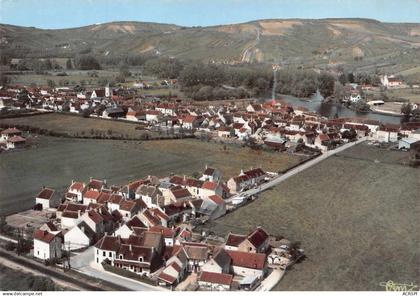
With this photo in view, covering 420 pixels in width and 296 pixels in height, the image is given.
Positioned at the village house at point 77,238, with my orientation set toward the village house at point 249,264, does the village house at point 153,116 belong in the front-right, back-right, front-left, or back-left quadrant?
back-left

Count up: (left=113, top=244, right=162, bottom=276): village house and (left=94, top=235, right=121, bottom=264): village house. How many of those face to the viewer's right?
0

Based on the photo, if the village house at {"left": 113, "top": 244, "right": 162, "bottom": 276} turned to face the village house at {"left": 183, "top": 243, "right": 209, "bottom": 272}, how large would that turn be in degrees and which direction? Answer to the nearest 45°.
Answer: approximately 135° to its left

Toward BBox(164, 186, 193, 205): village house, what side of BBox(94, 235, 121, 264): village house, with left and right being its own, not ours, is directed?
back

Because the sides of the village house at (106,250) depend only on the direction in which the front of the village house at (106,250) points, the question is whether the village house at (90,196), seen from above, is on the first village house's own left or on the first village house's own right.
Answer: on the first village house's own right

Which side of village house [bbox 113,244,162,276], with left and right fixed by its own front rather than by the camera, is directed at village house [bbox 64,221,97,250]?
right

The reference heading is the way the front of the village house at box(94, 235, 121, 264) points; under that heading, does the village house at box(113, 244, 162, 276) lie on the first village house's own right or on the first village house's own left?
on the first village house's own left

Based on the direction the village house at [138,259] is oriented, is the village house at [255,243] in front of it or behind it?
behind

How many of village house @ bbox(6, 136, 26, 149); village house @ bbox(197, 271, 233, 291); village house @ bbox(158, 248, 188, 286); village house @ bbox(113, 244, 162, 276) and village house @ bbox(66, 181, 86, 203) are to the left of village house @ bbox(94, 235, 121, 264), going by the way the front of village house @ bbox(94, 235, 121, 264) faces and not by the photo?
3

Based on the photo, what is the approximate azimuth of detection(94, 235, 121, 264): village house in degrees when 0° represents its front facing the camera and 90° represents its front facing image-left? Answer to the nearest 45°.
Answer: approximately 45°

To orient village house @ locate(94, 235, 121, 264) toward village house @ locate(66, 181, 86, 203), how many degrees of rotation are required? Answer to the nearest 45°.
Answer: approximately 135° to its right

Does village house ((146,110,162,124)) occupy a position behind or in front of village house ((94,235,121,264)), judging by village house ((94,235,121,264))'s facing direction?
behind

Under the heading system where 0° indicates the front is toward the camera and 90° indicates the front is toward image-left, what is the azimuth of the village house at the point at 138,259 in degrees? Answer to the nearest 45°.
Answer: approximately 45°
